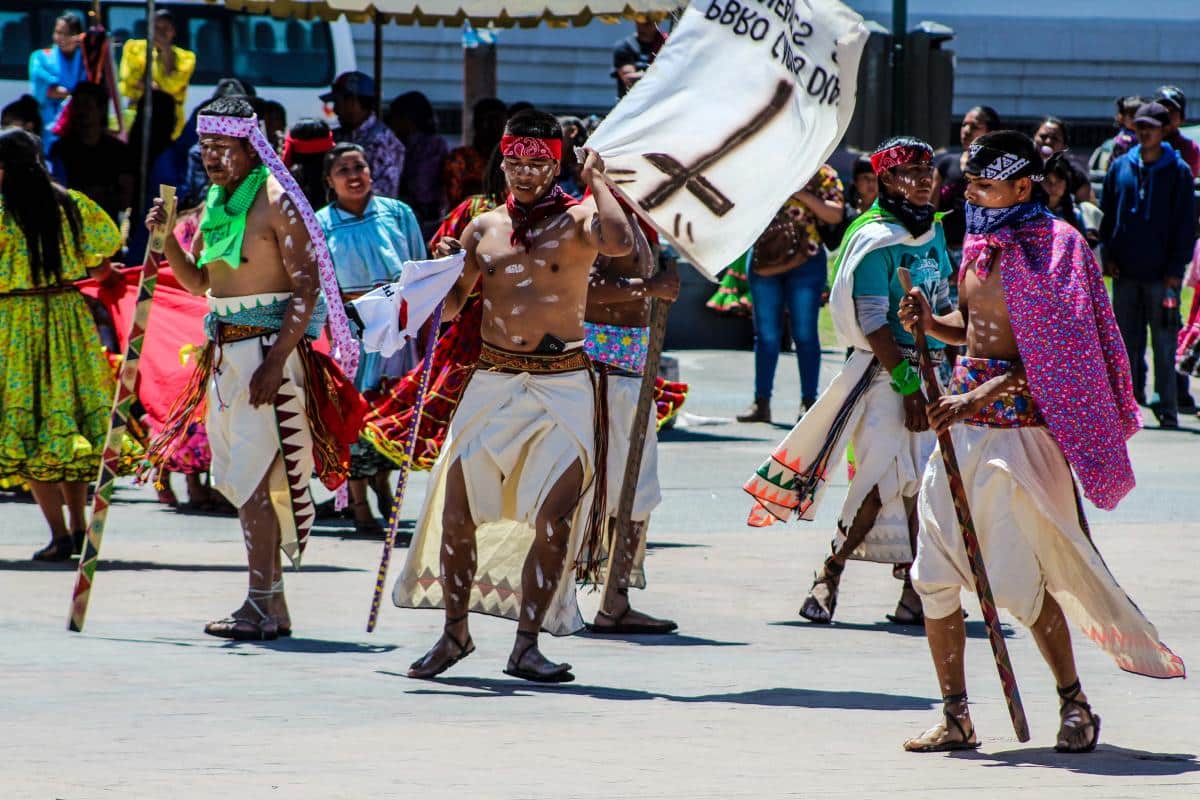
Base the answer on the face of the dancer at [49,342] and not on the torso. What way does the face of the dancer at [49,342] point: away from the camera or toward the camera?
away from the camera

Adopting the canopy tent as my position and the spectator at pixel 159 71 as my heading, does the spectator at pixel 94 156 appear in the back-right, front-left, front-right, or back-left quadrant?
front-left

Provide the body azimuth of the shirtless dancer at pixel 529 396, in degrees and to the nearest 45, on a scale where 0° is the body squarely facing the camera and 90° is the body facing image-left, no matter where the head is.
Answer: approximately 0°

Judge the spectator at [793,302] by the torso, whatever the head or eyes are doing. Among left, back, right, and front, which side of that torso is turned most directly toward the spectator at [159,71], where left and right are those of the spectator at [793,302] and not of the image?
right

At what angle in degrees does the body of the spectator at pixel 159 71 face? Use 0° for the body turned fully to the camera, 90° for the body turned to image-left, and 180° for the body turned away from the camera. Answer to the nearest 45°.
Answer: approximately 0°

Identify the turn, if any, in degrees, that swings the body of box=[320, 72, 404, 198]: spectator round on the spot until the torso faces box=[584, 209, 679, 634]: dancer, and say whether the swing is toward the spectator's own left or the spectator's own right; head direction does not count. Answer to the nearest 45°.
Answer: approximately 90° to the spectator's own left

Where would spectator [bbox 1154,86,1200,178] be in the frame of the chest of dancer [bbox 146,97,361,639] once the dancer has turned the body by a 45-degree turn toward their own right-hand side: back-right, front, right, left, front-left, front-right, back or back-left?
back-right

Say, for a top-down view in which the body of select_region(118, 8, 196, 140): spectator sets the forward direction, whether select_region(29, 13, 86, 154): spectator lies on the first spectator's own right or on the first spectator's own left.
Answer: on the first spectator's own right

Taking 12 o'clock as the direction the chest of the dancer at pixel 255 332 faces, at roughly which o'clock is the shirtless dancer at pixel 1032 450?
The shirtless dancer is roughly at 9 o'clock from the dancer.

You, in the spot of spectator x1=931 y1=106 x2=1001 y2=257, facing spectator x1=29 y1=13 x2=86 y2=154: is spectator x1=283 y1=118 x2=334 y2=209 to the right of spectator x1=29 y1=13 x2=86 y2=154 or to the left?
left

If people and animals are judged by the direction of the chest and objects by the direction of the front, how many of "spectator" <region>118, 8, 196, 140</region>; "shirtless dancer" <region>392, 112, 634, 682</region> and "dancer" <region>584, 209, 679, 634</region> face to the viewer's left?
0

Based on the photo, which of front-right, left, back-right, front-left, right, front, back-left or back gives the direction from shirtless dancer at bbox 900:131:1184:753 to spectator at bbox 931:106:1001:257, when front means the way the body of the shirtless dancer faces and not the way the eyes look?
back-right
